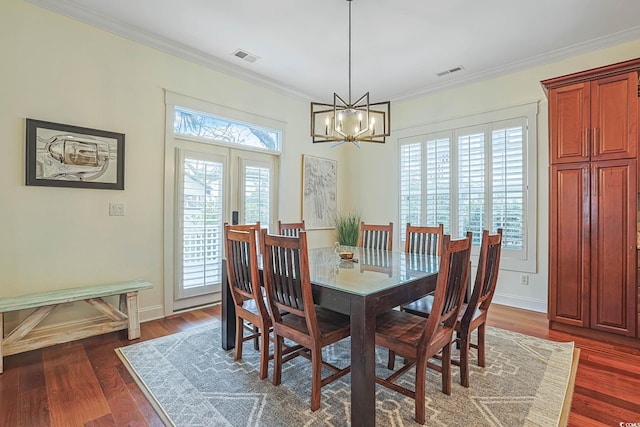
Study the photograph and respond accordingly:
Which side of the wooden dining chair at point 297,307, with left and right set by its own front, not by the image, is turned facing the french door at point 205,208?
left

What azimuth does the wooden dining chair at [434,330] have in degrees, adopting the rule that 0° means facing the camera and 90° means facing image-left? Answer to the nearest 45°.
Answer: approximately 135°

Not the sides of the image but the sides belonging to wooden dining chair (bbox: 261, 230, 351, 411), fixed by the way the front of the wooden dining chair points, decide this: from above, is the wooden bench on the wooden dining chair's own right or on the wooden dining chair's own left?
on the wooden dining chair's own left

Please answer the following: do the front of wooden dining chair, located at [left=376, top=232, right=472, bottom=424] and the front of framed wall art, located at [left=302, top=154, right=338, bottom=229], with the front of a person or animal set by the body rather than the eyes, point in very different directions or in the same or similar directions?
very different directions

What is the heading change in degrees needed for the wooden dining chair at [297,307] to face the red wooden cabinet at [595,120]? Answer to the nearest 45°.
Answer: approximately 45° to its right

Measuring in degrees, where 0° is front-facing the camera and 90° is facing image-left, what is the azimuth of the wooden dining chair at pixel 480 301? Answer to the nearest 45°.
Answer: approximately 135°

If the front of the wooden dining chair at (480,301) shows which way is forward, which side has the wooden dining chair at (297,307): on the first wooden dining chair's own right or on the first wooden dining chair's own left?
on the first wooden dining chair's own left

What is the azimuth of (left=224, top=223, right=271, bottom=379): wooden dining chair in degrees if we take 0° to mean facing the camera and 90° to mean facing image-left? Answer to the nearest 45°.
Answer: approximately 225°

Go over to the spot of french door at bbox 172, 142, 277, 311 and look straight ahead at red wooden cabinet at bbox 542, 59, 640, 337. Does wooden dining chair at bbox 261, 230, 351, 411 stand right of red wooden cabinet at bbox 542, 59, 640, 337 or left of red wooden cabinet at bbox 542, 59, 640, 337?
right
